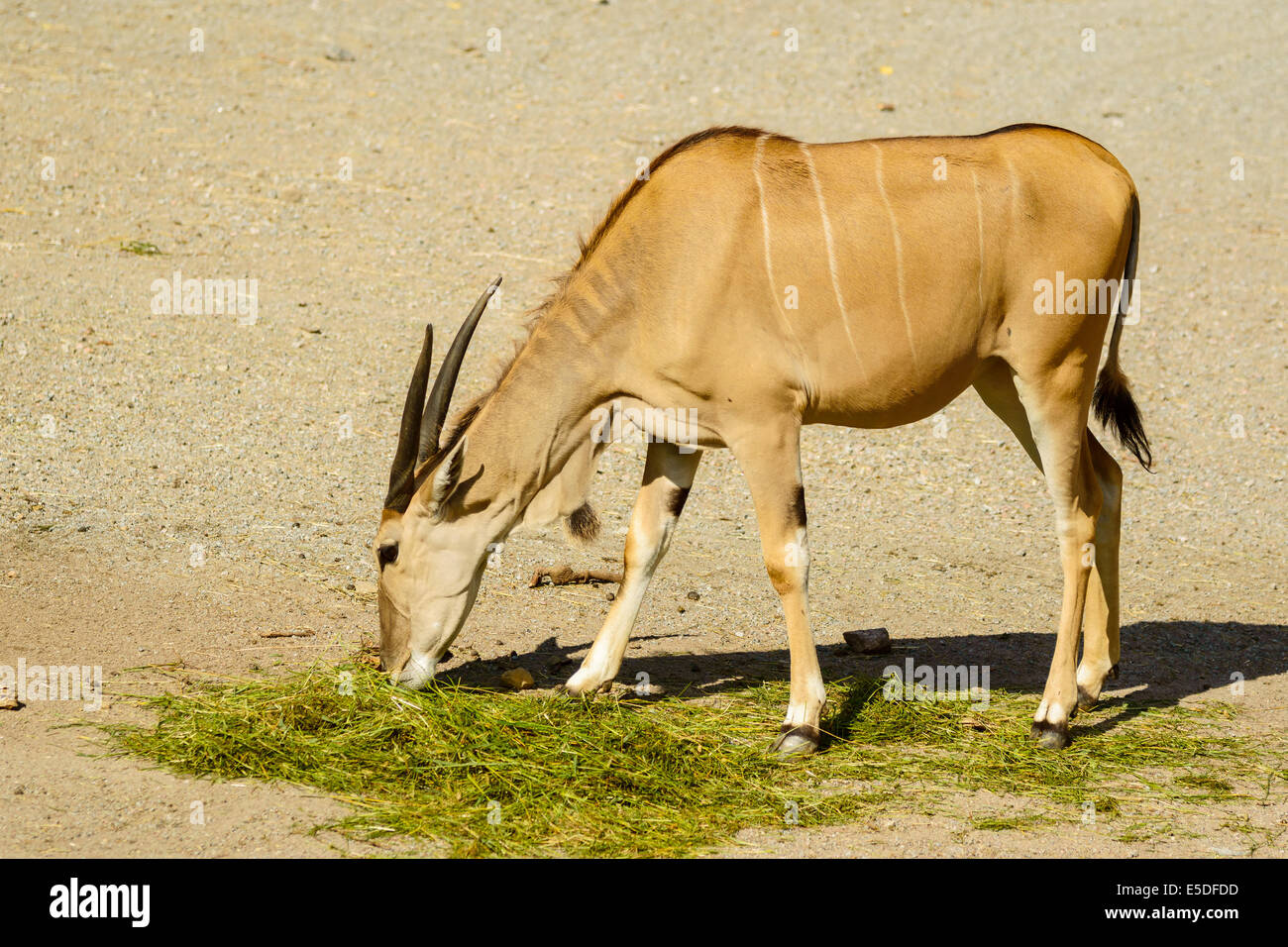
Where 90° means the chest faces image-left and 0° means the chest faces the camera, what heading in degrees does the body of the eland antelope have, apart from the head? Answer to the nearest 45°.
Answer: approximately 90°

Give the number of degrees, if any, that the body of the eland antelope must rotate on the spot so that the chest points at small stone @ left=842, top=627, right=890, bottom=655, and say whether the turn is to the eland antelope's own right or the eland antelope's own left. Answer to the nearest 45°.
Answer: approximately 90° to the eland antelope's own right

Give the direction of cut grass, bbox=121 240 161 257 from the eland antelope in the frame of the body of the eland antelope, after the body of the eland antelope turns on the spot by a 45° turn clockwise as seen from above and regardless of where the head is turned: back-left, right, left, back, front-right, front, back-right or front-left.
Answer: front
